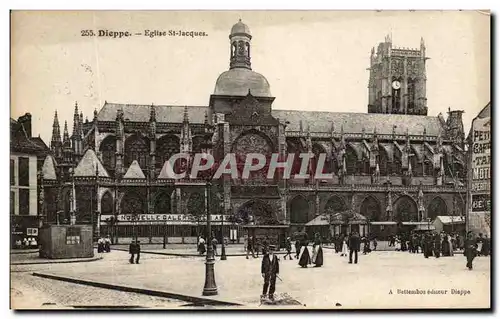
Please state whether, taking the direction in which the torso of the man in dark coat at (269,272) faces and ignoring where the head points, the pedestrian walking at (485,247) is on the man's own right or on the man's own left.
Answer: on the man's own left

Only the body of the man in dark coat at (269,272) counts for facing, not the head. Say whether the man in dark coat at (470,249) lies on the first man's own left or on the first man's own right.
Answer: on the first man's own left

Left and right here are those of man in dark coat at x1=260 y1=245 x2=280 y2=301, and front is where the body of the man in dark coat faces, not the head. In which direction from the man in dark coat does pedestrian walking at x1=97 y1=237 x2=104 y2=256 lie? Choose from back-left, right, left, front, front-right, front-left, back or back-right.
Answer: back-right

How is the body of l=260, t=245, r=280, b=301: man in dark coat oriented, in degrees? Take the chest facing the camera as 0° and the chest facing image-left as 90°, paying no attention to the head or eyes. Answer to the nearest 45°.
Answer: approximately 0°

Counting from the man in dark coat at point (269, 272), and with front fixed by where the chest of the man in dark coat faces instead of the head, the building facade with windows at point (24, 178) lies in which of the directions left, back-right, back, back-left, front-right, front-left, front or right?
right

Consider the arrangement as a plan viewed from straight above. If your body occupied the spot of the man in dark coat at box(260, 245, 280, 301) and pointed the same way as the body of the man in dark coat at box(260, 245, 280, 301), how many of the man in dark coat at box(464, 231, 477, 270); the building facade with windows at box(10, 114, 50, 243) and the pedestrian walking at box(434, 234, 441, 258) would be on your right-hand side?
1
